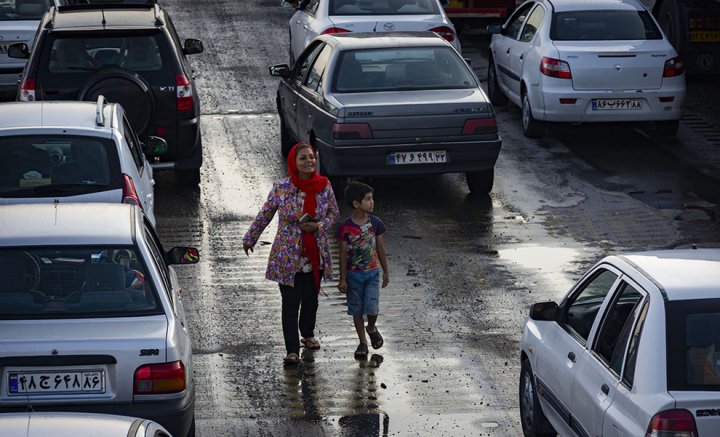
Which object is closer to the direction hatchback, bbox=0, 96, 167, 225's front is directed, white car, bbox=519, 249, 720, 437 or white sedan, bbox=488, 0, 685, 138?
the white sedan

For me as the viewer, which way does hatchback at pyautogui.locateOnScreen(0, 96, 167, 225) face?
facing away from the viewer

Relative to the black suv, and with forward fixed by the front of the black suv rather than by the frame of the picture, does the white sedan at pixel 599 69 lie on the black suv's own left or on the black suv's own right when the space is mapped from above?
on the black suv's own right

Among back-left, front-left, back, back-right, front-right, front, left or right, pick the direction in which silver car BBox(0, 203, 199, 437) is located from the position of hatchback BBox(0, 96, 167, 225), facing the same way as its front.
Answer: back

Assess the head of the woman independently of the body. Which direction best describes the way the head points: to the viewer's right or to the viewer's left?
to the viewer's right

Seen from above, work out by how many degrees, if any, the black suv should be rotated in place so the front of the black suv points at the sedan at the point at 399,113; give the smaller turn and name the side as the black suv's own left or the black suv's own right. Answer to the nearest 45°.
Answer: approximately 90° to the black suv's own right

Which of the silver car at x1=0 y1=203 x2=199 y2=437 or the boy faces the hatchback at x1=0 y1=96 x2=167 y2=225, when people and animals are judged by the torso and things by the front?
the silver car

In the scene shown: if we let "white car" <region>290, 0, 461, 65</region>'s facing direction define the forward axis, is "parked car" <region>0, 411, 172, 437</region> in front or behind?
behind

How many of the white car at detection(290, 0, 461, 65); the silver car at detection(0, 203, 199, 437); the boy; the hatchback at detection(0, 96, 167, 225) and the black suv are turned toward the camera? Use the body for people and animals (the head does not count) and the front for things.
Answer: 1

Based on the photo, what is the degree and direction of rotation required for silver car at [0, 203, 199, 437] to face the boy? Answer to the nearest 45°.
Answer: approximately 45° to its right

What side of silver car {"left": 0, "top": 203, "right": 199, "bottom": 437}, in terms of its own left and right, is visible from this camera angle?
back

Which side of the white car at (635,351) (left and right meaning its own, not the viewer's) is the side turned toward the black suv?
front

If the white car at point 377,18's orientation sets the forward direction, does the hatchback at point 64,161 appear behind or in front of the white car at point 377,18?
behind

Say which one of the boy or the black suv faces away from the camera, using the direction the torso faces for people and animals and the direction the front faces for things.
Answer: the black suv

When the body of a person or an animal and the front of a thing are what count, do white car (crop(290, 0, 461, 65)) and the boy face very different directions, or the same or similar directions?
very different directions

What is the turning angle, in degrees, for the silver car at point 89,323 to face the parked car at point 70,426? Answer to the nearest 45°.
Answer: approximately 180°

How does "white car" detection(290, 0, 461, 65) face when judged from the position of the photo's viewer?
facing away from the viewer

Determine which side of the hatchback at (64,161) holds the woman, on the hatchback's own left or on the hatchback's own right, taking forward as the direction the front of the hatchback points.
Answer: on the hatchback's own right
